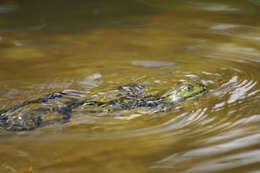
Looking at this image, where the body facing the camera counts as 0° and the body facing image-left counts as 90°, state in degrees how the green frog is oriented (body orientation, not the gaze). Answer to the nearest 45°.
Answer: approximately 270°
